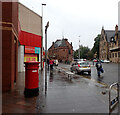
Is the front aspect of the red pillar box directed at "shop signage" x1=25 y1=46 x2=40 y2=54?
no

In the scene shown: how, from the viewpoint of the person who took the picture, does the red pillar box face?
facing the viewer and to the right of the viewer

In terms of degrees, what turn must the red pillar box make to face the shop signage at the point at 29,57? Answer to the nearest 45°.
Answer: approximately 135° to its left
